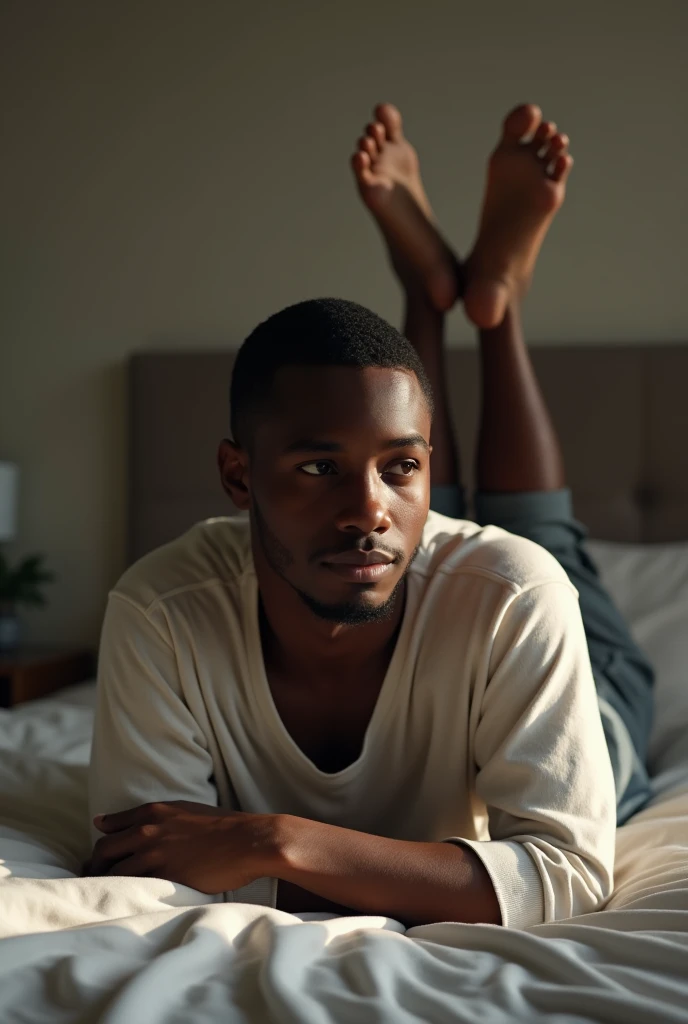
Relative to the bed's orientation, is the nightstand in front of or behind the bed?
behind

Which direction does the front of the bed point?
toward the camera

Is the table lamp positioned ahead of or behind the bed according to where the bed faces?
behind
